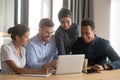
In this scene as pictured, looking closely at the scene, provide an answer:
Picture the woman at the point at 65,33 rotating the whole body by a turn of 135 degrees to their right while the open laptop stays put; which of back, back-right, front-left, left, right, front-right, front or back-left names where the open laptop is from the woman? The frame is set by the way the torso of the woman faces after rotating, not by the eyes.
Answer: back-left

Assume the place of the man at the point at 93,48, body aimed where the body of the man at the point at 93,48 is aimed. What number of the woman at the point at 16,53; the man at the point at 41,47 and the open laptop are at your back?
0

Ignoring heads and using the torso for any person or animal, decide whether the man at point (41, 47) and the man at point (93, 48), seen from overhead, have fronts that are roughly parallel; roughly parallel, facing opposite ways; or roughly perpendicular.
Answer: roughly perpendicular

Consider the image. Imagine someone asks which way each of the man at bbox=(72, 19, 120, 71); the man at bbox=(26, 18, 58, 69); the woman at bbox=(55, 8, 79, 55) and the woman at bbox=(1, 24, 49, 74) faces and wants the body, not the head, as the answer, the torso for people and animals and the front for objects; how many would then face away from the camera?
0

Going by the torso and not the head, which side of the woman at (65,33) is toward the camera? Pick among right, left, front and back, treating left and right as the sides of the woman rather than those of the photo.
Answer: front

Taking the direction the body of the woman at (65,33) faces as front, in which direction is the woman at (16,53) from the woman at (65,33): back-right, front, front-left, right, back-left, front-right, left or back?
front-right

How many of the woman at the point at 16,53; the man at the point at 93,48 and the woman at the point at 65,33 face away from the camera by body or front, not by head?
0

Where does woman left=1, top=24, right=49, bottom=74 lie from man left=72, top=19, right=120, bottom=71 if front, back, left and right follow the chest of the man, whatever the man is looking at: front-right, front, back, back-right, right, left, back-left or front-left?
front

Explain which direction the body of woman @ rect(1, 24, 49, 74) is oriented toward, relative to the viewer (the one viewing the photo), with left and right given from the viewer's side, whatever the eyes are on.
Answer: facing the viewer and to the right of the viewer

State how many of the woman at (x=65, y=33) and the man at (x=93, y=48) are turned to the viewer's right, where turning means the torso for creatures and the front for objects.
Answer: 0

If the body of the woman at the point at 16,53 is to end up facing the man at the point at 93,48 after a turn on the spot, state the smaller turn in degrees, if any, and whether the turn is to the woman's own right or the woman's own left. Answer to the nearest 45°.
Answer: approximately 45° to the woman's own left
